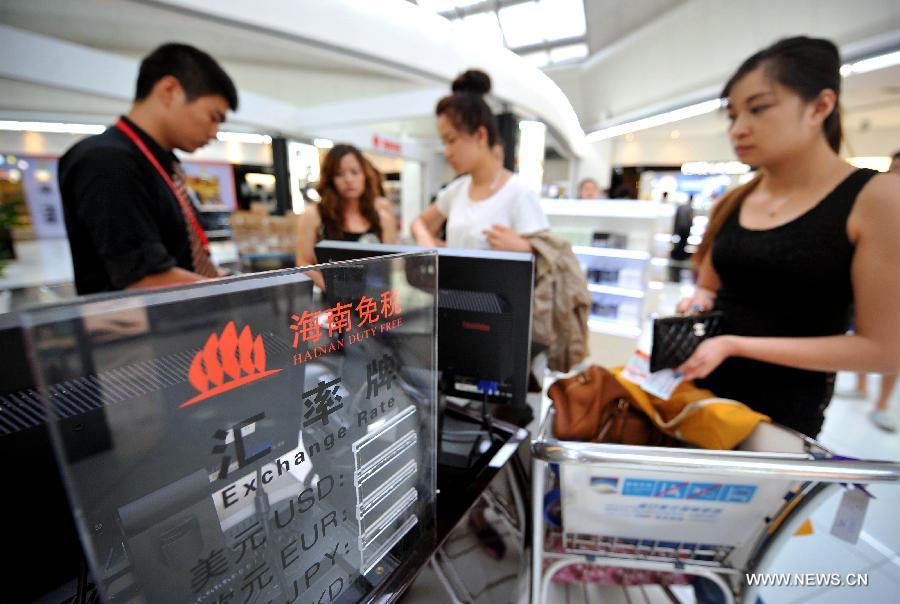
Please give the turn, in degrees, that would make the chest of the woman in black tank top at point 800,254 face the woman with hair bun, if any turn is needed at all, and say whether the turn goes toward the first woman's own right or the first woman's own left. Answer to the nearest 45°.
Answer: approximately 45° to the first woman's own right

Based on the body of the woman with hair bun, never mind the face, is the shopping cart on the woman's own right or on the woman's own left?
on the woman's own left

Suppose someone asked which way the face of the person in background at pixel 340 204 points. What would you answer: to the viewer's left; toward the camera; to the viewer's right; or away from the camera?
toward the camera

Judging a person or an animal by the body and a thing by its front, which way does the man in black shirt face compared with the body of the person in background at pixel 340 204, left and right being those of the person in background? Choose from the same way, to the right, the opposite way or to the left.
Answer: to the left

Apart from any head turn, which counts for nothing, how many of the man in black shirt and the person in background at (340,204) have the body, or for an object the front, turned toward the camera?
1

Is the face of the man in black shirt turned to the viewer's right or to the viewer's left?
to the viewer's right

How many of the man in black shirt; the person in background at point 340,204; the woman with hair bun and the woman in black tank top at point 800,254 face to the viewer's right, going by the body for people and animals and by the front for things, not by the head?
1

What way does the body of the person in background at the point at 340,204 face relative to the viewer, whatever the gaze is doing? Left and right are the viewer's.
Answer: facing the viewer

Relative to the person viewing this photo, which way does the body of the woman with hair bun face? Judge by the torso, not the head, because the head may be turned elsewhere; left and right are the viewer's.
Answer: facing the viewer and to the left of the viewer

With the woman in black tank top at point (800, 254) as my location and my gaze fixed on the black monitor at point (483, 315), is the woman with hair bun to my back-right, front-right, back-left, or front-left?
front-right

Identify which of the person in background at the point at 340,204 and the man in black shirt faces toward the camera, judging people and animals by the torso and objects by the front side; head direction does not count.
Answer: the person in background

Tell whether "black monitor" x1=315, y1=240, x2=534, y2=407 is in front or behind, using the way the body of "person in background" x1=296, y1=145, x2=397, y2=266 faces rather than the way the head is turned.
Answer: in front

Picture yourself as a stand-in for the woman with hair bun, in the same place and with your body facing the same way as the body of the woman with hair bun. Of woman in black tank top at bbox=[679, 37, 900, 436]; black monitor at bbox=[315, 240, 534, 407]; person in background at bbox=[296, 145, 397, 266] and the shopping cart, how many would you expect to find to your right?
1

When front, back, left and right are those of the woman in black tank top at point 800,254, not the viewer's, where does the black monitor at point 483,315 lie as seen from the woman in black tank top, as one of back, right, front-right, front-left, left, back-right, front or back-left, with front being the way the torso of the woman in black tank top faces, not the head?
front

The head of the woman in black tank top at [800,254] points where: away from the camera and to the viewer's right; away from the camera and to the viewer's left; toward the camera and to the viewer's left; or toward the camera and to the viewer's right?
toward the camera and to the viewer's left

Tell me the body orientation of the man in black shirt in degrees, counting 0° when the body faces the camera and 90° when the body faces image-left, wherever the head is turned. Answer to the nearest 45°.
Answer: approximately 270°
